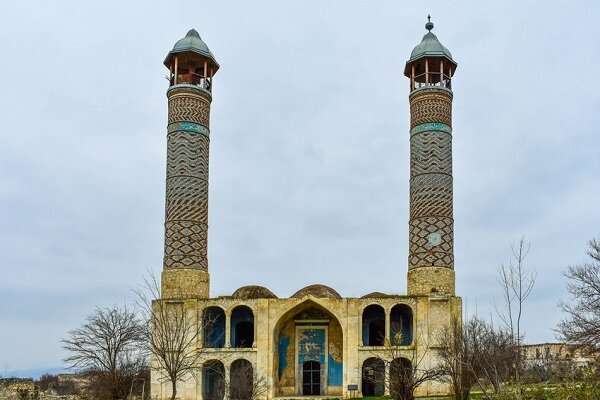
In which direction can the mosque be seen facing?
toward the camera
